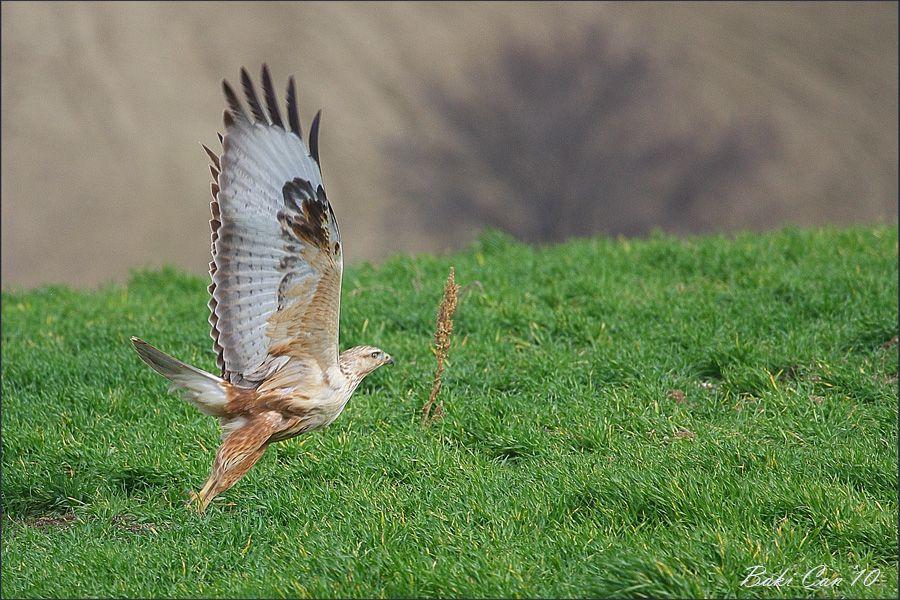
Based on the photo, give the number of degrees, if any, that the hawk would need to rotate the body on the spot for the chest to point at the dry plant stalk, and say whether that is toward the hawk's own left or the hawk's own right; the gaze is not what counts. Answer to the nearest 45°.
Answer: approximately 45° to the hawk's own left

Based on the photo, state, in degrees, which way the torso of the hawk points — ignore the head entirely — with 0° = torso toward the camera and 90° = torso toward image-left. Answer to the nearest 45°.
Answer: approximately 270°
